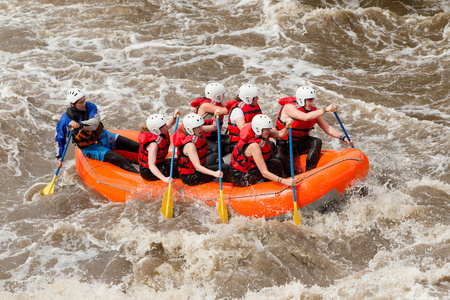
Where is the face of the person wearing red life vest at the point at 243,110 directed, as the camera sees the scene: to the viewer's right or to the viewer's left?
to the viewer's right

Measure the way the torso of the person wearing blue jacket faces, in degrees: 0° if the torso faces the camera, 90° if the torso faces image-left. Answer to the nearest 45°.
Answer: approximately 315°

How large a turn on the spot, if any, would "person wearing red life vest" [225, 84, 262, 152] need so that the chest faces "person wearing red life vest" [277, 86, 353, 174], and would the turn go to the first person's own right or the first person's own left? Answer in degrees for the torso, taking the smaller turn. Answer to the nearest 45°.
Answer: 0° — they already face them

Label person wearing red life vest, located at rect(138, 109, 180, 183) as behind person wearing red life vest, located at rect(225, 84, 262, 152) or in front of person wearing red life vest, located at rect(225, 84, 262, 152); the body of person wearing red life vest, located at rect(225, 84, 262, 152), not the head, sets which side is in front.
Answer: behind

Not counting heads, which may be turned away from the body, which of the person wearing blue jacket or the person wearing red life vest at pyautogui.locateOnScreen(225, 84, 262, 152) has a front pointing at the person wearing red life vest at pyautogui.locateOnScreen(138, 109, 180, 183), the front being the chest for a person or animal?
the person wearing blue jacket

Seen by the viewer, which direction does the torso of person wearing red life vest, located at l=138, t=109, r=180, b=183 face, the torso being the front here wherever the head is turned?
to the viewer's right

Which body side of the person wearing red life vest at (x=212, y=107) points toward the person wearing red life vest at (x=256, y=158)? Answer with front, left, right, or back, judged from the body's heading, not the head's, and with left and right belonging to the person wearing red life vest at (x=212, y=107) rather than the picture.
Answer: right

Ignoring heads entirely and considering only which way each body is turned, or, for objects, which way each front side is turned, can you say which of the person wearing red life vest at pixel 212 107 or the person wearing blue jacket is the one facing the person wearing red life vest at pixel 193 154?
the person wearing blue jacket

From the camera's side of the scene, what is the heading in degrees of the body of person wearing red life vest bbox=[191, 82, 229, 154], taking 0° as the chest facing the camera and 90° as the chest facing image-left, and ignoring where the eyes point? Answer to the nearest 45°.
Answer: approximately 270°

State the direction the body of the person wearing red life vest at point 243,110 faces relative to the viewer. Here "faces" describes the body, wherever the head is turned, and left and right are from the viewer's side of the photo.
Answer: facing to the right of the viewer

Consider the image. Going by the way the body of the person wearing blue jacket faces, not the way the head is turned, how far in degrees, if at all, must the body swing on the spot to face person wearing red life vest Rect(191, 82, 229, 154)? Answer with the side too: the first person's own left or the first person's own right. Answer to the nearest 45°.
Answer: approximately 45° to the first person's own left
